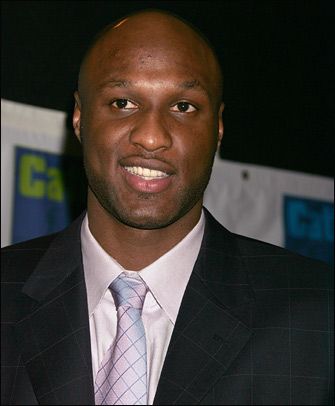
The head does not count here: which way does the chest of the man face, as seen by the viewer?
toward the camera

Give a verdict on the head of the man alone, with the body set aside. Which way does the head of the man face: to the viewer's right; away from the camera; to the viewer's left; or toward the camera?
toward the camera
